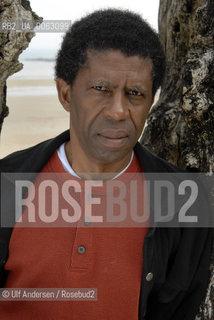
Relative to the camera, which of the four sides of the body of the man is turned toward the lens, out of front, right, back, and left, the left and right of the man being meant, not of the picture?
front

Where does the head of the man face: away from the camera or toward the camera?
toward the camera
